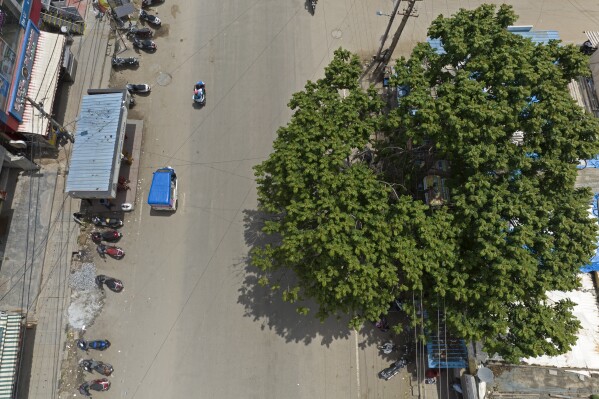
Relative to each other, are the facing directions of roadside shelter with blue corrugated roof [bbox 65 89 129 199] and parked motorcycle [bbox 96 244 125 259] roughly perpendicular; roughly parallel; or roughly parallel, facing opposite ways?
roughly parallel, facing opposite ways

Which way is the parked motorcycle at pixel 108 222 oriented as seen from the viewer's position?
to the viewer's left

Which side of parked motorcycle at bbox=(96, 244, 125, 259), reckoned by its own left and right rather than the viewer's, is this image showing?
left

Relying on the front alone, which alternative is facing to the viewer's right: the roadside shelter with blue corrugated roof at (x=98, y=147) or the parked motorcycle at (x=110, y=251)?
the roadside shelter with blue corrugated roof

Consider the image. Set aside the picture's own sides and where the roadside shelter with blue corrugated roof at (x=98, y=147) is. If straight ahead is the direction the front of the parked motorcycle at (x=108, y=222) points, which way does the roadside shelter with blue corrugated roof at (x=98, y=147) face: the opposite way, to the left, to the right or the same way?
the opposite way

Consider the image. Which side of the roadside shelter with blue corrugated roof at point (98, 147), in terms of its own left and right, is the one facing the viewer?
right

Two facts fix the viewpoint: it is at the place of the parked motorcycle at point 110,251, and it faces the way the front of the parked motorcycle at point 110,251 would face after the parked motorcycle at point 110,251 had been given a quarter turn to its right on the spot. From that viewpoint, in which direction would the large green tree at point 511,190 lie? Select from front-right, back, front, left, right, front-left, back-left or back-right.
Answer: back-right
